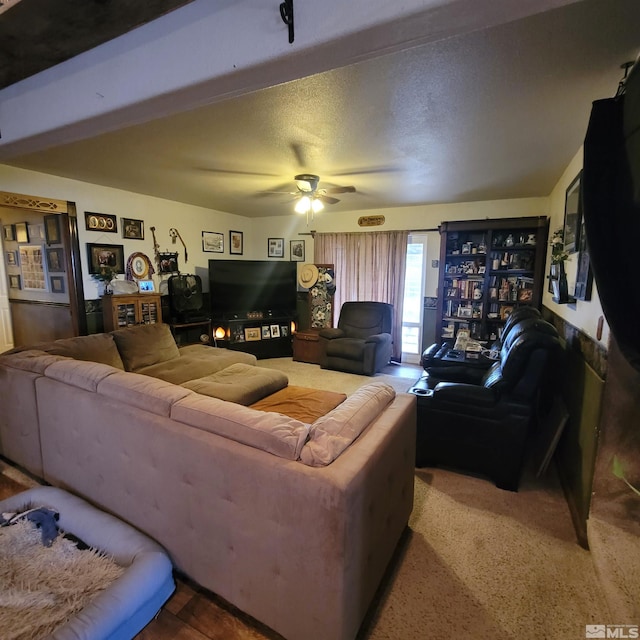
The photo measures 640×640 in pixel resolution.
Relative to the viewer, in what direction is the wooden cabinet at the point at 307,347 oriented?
toward the camera

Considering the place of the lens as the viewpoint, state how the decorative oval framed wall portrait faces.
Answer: facing the viewer and to the right of the viewer

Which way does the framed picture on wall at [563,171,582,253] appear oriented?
to the viewer's left

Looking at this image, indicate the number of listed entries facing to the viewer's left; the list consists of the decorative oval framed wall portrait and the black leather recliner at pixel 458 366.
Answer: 1

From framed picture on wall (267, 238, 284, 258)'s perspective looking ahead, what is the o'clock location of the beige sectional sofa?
The beige sectional sofa is roughly at 12 o'clock from the framed picture on wall.

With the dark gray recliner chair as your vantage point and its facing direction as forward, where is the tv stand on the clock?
The tv stand is roughly at 2 o'clock from the dark gray recliner chair.

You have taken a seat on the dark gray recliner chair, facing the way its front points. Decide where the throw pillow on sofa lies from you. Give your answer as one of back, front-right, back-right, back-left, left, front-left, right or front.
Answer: front

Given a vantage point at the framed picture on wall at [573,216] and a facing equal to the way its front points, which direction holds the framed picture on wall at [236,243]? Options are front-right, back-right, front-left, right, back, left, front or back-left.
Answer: front

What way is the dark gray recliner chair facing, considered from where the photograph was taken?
facing the viewer and to the left of the viewer

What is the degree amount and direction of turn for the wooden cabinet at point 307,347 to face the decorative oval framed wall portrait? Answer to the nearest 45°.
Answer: approximately 90° to its right

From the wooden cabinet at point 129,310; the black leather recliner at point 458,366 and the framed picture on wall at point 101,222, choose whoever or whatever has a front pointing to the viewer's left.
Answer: the black leather recliner

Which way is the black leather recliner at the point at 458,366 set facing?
to the viewer's left

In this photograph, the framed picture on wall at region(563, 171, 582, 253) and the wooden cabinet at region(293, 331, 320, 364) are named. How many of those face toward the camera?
1

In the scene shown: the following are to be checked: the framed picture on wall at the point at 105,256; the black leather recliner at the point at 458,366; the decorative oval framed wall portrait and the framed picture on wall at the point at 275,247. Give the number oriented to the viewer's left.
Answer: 1
